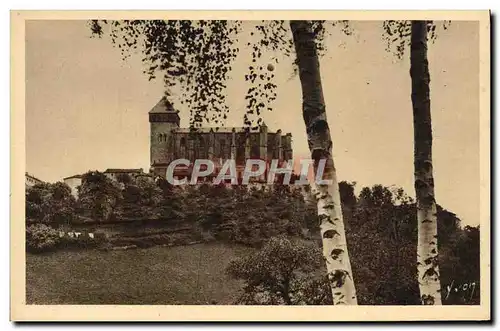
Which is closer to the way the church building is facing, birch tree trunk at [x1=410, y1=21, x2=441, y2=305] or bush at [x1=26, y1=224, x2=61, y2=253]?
the bush

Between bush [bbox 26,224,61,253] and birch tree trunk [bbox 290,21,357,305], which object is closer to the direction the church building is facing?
the bush

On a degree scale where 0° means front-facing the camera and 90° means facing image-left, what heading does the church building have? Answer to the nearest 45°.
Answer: approximately 90°

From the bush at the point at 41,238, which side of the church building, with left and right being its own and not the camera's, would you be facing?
left
